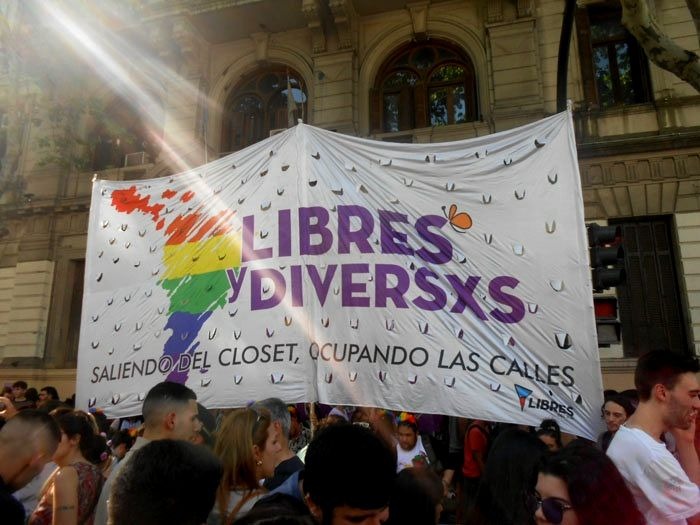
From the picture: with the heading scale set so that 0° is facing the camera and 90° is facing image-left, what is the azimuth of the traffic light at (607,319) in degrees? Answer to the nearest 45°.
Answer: approximately 0°

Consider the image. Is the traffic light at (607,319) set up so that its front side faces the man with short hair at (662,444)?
yes

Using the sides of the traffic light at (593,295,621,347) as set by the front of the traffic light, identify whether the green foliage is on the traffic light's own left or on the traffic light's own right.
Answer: on the traffic light's own right
